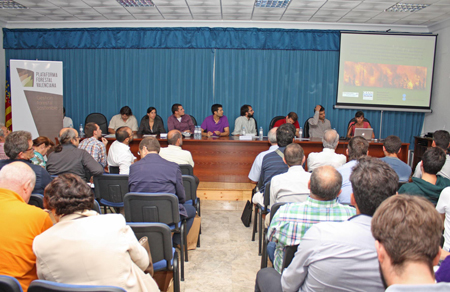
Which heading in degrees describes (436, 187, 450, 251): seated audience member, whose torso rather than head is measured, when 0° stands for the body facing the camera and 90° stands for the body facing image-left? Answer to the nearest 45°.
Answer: approximately 180°

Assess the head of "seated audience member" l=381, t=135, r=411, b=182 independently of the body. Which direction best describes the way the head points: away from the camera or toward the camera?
away from the camera

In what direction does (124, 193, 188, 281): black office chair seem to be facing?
away from the camera

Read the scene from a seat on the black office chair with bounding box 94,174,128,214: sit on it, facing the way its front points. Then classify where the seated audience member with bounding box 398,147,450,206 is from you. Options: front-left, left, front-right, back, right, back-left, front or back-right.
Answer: back-right

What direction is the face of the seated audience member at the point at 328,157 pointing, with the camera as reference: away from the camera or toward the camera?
away from the camera

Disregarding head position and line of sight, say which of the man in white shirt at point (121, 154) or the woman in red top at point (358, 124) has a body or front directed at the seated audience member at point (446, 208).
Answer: the woman in red top

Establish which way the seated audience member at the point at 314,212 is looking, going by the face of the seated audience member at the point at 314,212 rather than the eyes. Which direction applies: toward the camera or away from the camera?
away from the camera

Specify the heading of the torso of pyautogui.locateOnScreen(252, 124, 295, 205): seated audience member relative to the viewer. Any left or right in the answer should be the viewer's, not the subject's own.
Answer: facing away from the viewer

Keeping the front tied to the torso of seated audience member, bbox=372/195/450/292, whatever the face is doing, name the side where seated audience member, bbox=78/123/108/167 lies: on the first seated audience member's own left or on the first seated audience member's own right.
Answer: on the first seated audience member's own left

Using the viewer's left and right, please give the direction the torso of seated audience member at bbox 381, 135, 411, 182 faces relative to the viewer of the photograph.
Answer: facing away from the viewer
